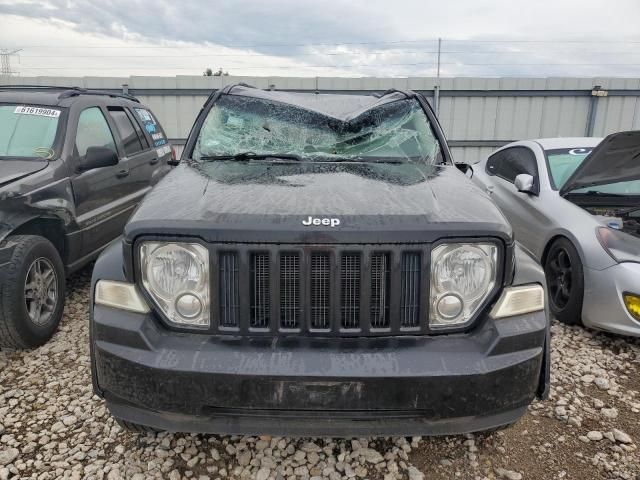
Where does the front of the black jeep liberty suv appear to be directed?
toward the camera

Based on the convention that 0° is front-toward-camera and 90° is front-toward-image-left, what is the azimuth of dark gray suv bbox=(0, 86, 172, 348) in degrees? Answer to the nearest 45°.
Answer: approximately 45°

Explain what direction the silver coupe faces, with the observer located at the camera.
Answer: facing the viewer and to the right of the viewer

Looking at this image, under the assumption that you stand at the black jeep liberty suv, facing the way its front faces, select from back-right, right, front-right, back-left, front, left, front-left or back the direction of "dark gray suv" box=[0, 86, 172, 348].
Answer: back-right

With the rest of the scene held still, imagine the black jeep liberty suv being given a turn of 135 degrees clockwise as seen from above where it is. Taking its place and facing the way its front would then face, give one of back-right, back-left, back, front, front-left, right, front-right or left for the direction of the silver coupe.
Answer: right

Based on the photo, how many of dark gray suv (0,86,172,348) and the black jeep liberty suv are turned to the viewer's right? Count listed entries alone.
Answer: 0
